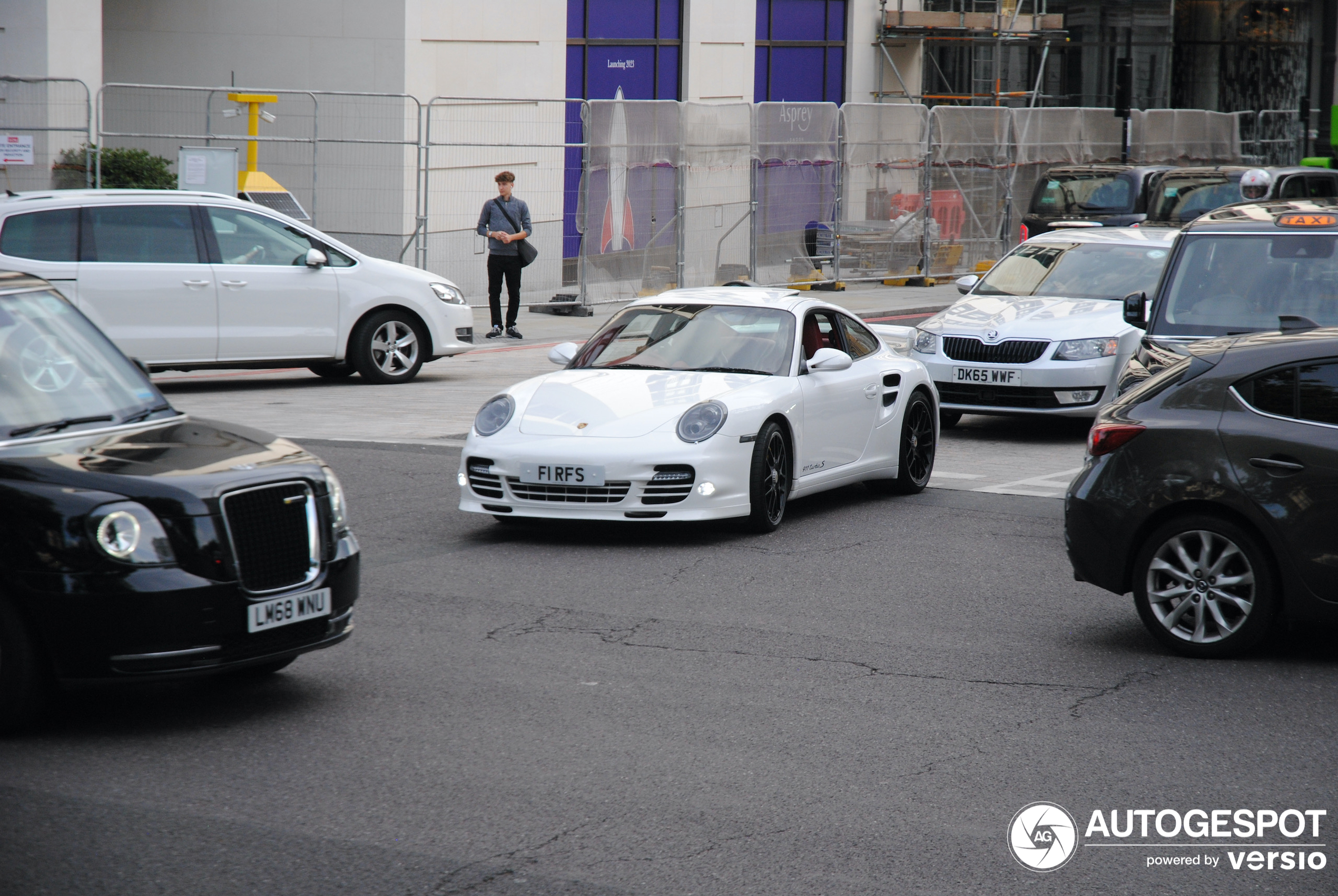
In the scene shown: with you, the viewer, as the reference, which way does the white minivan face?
facing to the right of the viewer

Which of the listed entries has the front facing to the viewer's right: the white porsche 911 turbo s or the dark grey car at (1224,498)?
the dark grey car

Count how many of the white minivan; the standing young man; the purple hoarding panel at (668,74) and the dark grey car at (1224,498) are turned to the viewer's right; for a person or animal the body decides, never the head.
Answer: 2

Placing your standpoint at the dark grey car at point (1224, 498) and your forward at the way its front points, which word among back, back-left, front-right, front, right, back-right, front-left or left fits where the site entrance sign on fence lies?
back-left

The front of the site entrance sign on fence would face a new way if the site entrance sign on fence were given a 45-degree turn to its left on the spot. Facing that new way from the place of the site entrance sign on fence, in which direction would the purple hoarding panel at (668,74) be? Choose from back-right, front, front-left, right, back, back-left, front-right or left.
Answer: left

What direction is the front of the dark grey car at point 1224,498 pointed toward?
to the viewer's right

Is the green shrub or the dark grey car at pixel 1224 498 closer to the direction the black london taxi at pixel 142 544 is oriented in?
the dark grey car

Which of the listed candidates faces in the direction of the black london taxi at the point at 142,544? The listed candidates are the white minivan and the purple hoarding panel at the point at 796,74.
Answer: the purple hoarding panel

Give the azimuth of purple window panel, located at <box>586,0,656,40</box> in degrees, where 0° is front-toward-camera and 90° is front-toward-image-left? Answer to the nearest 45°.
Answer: approximately 0°

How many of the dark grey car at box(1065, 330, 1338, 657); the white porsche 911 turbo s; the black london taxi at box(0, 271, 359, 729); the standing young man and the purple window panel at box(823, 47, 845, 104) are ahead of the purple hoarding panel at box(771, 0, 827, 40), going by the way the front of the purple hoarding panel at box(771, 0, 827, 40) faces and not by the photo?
4

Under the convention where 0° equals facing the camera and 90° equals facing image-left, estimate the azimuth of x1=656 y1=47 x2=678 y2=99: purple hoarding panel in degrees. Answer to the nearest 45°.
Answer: approximately 0°
